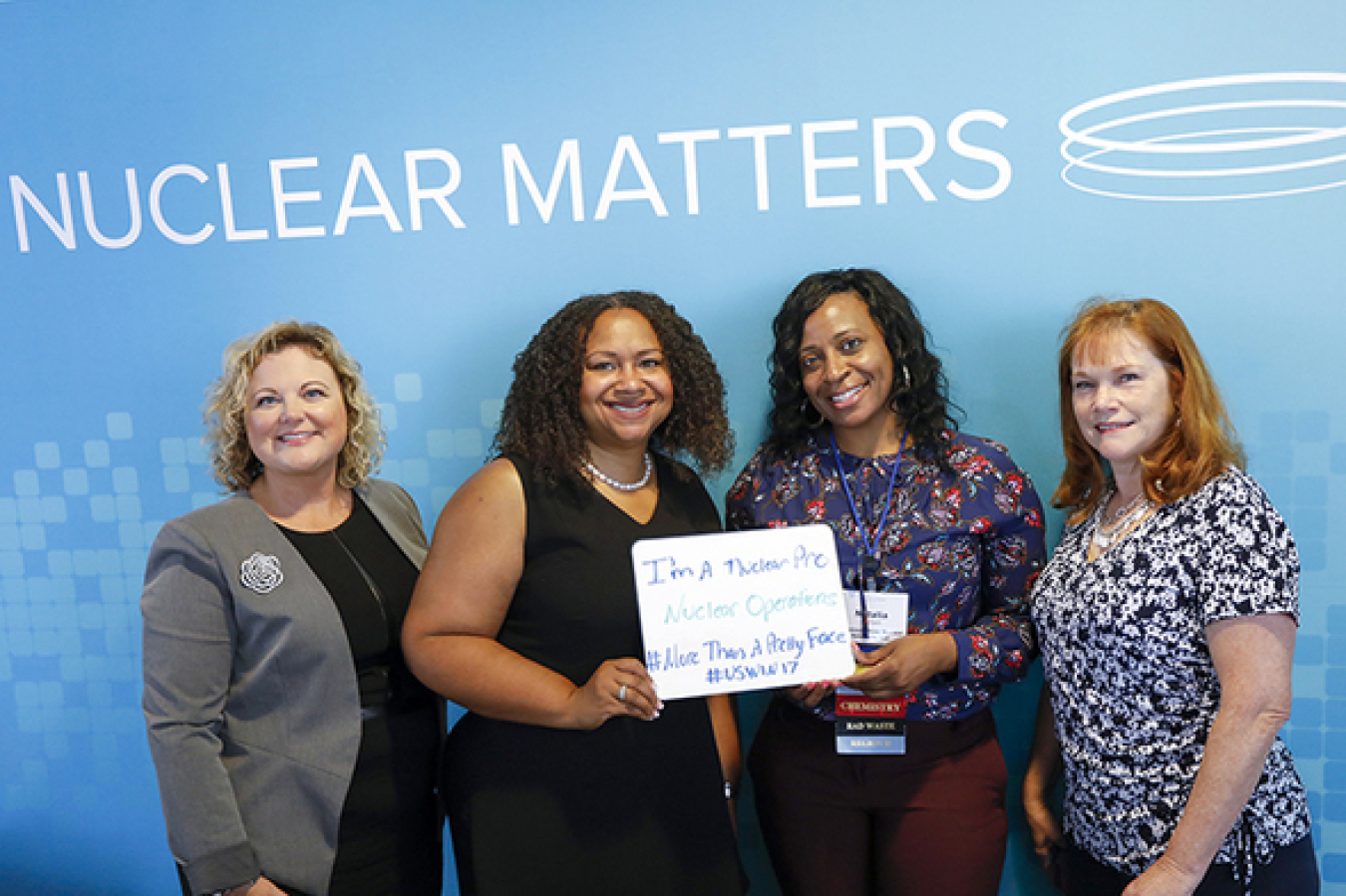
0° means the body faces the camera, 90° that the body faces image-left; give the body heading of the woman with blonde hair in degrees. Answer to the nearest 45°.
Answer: approximately 315°

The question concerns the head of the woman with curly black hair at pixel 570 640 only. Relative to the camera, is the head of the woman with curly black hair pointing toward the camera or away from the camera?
toward the camera

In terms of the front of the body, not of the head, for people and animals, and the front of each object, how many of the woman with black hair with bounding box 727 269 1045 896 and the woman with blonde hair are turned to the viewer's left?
0

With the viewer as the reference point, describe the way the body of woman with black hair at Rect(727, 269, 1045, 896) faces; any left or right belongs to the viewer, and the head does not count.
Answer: facing the viewer

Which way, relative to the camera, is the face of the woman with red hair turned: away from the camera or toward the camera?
toward the camera

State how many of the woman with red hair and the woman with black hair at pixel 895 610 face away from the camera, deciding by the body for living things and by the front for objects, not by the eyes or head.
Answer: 0

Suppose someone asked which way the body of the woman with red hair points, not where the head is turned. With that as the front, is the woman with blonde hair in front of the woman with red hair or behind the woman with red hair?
in front

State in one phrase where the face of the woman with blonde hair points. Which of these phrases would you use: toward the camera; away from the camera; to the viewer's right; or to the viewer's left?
toward the camera

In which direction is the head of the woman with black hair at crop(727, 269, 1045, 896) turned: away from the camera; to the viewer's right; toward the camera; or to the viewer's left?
toward the camera

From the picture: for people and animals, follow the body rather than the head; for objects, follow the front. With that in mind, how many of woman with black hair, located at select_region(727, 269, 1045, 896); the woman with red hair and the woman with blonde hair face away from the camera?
0

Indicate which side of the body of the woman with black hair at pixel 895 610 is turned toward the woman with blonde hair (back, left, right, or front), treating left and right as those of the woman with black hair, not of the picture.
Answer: right

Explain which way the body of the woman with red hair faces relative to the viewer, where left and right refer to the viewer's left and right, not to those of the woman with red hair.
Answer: facing the viewer and to the left of the viewer
